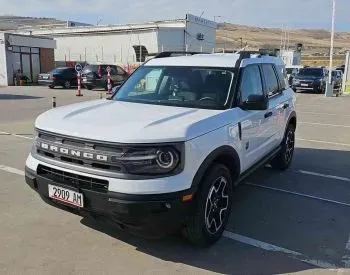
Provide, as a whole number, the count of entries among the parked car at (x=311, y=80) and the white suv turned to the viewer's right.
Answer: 0

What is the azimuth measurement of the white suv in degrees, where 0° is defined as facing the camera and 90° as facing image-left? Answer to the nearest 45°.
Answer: approximately 45°

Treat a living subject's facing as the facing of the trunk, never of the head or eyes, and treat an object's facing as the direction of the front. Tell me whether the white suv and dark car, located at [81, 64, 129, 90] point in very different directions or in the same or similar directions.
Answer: very different directions

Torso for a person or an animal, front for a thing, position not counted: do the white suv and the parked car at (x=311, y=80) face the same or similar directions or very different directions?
same or similar directions

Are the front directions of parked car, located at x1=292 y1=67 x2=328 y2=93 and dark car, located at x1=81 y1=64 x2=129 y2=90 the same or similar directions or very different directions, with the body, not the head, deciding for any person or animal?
very different directions

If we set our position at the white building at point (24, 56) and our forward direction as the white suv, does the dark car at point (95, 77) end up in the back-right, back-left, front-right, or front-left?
front-left

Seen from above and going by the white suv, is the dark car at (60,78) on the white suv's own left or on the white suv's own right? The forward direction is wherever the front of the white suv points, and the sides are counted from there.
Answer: on the white suv's own right

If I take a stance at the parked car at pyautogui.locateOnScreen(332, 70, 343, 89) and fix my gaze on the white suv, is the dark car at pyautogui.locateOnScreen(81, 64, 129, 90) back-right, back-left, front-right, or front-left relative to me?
front-right

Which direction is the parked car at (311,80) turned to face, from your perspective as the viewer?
facing the viewer and to the left of the viewer

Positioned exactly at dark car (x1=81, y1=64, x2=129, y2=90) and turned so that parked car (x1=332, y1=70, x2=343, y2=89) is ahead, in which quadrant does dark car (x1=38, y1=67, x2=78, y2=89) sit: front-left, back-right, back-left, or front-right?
back-left

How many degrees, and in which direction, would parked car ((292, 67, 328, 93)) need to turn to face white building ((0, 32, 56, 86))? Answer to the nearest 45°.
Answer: approximately 45° to its right
